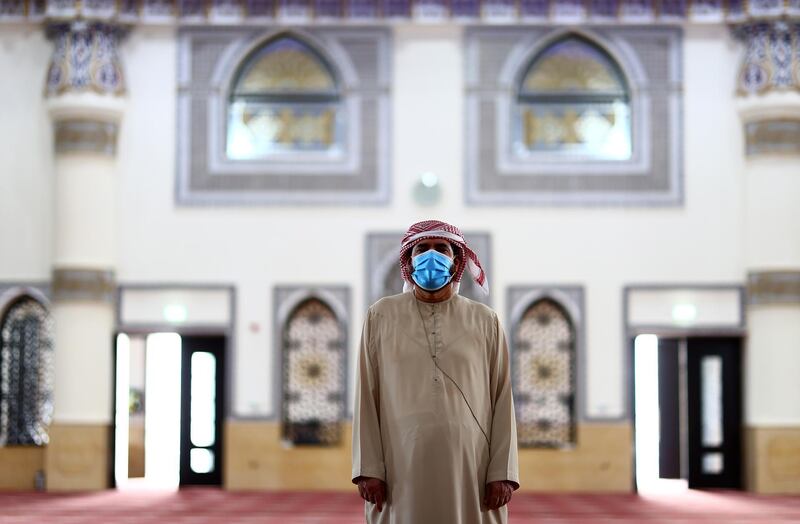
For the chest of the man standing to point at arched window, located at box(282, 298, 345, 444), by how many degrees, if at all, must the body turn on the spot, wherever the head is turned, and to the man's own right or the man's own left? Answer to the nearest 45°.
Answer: approximately 180°

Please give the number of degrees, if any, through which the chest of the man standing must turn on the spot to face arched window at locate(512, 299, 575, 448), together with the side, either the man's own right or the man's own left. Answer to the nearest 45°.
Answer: approximately 180°

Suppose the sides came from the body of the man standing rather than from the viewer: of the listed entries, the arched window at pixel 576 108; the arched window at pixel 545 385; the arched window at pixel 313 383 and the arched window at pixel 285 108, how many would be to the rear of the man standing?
4

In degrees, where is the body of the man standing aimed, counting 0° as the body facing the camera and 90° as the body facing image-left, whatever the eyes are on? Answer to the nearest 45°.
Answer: approximately 0°

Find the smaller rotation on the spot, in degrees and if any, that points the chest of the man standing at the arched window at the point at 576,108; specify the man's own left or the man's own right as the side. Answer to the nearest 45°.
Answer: approximately 180°

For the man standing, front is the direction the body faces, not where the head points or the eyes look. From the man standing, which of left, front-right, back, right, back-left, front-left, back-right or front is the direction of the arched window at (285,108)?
back

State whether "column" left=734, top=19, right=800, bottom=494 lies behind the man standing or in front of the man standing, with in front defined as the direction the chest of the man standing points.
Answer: behind
